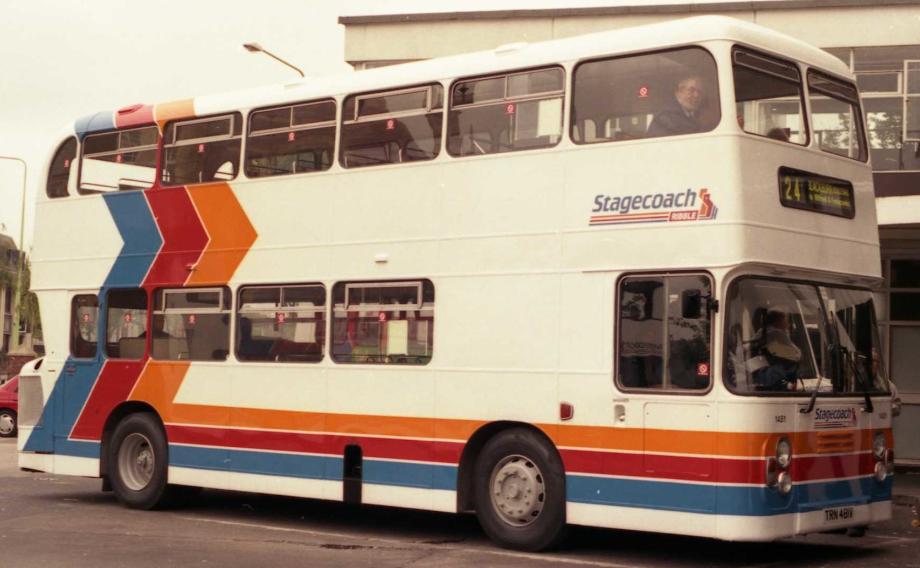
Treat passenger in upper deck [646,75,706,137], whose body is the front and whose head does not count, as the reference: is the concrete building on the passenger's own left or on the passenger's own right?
on the passenger's own left

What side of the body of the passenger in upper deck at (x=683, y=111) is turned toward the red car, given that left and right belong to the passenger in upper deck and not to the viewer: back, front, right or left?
back

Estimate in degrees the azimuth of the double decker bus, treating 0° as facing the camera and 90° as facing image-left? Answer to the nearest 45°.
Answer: approximately 315°

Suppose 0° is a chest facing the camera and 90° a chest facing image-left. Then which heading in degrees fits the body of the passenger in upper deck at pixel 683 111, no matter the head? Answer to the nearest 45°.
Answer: approximately 315°

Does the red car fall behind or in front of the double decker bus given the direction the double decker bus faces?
behind

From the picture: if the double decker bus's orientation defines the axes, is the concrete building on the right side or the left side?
on its left
